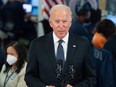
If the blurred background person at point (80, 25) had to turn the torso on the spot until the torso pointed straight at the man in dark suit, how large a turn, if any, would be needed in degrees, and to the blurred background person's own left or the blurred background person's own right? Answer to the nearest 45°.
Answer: approximately 90° to the blurred background person's own right

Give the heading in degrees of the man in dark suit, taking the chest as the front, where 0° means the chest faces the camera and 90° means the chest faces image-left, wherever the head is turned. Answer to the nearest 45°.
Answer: approximately 0°
